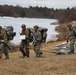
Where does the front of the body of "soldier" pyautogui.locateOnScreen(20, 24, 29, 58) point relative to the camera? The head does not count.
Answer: to the viewer's left
